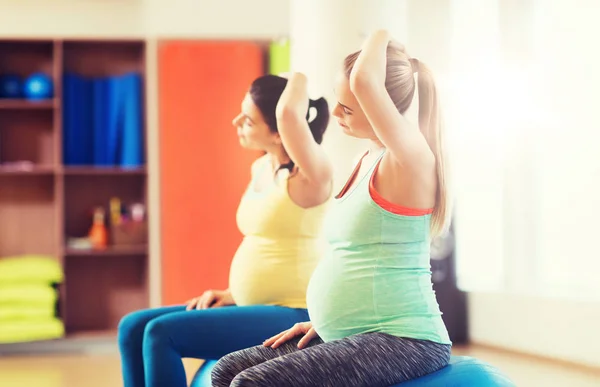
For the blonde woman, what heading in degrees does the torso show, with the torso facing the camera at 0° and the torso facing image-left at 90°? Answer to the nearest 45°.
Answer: approximately 90°

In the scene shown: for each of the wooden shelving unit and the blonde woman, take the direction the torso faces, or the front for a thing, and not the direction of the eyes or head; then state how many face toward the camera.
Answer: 1

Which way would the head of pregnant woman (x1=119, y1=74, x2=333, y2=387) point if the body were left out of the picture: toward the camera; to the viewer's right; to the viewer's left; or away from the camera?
to the viewer's left

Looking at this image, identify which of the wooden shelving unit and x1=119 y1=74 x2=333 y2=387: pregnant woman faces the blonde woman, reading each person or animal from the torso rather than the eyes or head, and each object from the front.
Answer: the wooden shelving unit

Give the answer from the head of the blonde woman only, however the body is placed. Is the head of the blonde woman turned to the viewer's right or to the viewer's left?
to the viewer's left

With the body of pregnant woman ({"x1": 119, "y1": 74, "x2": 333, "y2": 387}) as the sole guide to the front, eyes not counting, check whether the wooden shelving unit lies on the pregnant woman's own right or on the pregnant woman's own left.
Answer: on the pregnant woman's own right

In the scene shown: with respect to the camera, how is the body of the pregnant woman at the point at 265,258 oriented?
to the viewer's left

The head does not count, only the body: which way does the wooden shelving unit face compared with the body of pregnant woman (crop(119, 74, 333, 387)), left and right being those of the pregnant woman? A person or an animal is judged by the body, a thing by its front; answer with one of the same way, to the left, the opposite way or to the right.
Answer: to the left

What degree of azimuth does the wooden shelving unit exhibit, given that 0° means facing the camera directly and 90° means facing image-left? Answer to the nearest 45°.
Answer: approximately 0°
